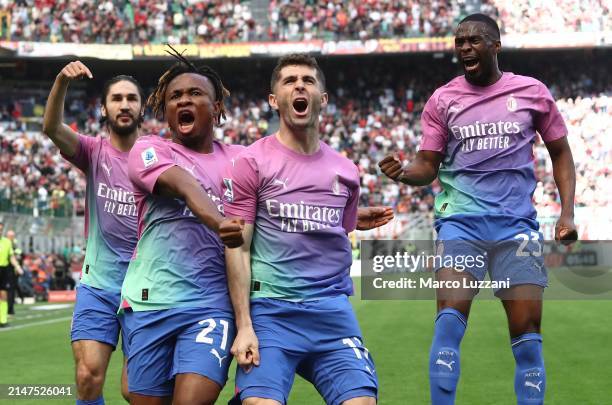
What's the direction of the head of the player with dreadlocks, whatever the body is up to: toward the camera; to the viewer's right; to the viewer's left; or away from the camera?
toward the camera

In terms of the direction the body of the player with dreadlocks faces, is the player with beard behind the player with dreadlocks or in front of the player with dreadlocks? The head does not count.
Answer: behind

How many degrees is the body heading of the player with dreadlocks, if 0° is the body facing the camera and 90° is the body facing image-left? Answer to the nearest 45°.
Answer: approximately 315°

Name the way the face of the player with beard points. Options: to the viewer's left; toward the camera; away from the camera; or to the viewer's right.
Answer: toward the camera
